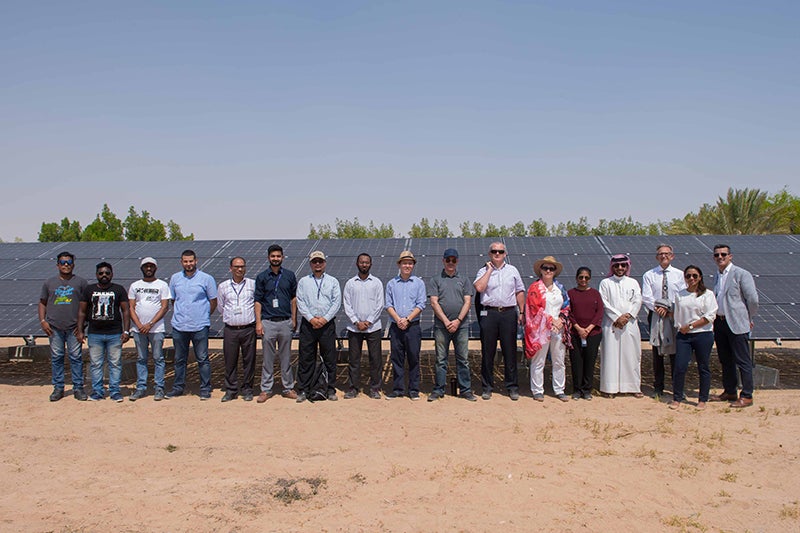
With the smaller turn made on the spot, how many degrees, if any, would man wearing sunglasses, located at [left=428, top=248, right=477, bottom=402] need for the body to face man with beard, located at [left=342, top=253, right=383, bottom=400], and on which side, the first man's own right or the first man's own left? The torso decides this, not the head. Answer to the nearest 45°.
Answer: approximately 90° to the first man's own right

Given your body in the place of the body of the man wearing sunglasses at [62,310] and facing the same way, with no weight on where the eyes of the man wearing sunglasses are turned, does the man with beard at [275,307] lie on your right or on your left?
on your left

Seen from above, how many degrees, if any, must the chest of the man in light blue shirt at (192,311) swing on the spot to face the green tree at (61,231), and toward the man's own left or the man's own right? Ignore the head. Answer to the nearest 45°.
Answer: approximately 180°

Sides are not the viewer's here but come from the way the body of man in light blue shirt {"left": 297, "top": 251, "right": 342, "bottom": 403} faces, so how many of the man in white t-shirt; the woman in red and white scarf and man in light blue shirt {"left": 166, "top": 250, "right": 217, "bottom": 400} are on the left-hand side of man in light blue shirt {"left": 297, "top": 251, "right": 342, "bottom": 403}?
1

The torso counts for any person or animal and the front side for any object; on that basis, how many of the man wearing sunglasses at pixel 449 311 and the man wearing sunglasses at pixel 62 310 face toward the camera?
2

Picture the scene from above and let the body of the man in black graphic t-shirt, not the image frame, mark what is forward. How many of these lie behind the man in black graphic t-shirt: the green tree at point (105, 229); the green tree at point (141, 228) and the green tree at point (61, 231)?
3

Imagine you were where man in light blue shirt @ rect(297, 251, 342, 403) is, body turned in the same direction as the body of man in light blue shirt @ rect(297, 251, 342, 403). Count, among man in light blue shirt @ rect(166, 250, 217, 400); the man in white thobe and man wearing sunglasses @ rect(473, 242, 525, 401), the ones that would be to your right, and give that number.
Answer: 1

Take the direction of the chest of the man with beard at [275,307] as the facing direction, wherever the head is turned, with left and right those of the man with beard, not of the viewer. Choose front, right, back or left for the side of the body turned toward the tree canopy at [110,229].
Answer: back

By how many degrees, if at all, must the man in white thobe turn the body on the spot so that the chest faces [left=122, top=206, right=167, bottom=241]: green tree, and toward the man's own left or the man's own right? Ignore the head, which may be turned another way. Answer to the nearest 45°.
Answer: approximately 135° to the man's own right

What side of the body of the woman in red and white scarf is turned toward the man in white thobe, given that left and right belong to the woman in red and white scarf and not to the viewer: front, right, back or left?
left

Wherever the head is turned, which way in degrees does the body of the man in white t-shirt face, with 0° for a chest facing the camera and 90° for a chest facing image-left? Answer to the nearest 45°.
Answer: approximately 0°

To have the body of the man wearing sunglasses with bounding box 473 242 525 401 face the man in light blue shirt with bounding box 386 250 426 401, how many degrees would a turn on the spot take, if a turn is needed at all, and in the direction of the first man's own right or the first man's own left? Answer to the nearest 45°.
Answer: approximately 90° to the first man's own right
